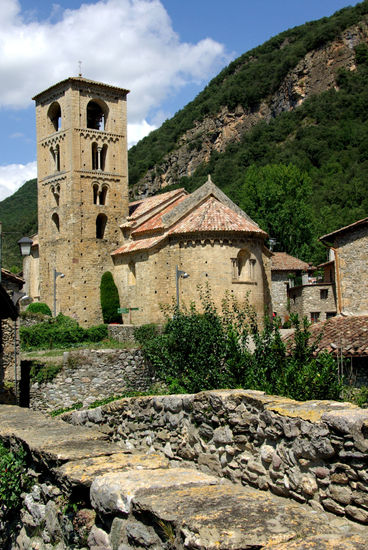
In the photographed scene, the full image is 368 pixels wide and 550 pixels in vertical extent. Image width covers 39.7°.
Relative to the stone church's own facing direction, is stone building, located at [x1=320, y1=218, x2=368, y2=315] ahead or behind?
behind

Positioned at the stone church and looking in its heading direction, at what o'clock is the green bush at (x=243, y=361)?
The green bush is roughly at 7 o'clock from the stone church.

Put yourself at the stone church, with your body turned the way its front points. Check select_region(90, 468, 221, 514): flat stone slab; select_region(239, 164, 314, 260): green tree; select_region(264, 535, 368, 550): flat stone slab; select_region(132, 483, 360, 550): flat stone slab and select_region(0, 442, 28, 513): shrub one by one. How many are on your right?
1

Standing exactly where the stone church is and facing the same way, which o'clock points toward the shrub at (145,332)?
The shrub is roughly at 7 o'clock from the stone church.

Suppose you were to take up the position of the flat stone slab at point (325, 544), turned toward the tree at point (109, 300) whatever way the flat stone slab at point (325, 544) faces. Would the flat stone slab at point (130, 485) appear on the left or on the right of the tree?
left

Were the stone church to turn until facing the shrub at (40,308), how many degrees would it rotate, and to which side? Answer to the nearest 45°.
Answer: approximately 45° to its left

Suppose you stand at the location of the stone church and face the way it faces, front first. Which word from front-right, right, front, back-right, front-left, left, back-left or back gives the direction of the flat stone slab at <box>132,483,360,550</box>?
back-left

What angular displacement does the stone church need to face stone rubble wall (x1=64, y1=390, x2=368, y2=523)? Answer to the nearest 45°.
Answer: approximately 135° to its left
